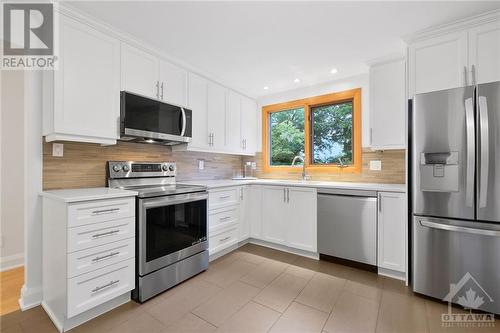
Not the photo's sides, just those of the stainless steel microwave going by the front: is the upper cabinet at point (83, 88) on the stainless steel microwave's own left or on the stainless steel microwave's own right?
on the stainless steel microwave's own right

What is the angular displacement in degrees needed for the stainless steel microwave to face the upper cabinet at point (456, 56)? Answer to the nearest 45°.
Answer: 0° — it already faces it

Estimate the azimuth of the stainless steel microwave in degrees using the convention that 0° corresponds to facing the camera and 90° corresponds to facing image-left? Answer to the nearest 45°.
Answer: approximately 315°

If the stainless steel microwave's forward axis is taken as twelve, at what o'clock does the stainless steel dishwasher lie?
The stainless steel dishwasher is roughly at 11 o'clock from the stainless steel microwave.

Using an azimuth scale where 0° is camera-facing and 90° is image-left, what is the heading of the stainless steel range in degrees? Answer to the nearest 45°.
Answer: approximately 315°

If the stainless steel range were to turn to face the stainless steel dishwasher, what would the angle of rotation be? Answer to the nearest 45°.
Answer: approximately 45° to its left

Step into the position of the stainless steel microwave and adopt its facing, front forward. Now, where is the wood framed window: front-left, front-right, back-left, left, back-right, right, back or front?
front-left

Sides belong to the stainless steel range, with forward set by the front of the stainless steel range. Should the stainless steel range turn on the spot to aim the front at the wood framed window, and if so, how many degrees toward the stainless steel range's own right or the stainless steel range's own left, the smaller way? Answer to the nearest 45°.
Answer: approximately 45° to the stainless steel range's own left

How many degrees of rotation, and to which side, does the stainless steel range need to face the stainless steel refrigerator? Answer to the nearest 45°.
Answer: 0° — it already faces it
